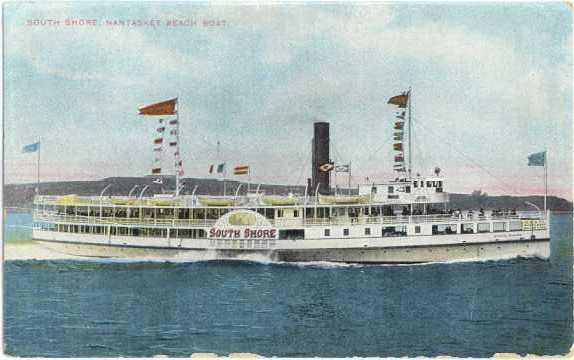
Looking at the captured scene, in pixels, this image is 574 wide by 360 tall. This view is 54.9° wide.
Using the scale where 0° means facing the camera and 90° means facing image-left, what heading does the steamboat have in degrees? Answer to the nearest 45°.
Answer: approximately 270°

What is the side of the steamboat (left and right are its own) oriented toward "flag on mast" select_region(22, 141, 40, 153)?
back
